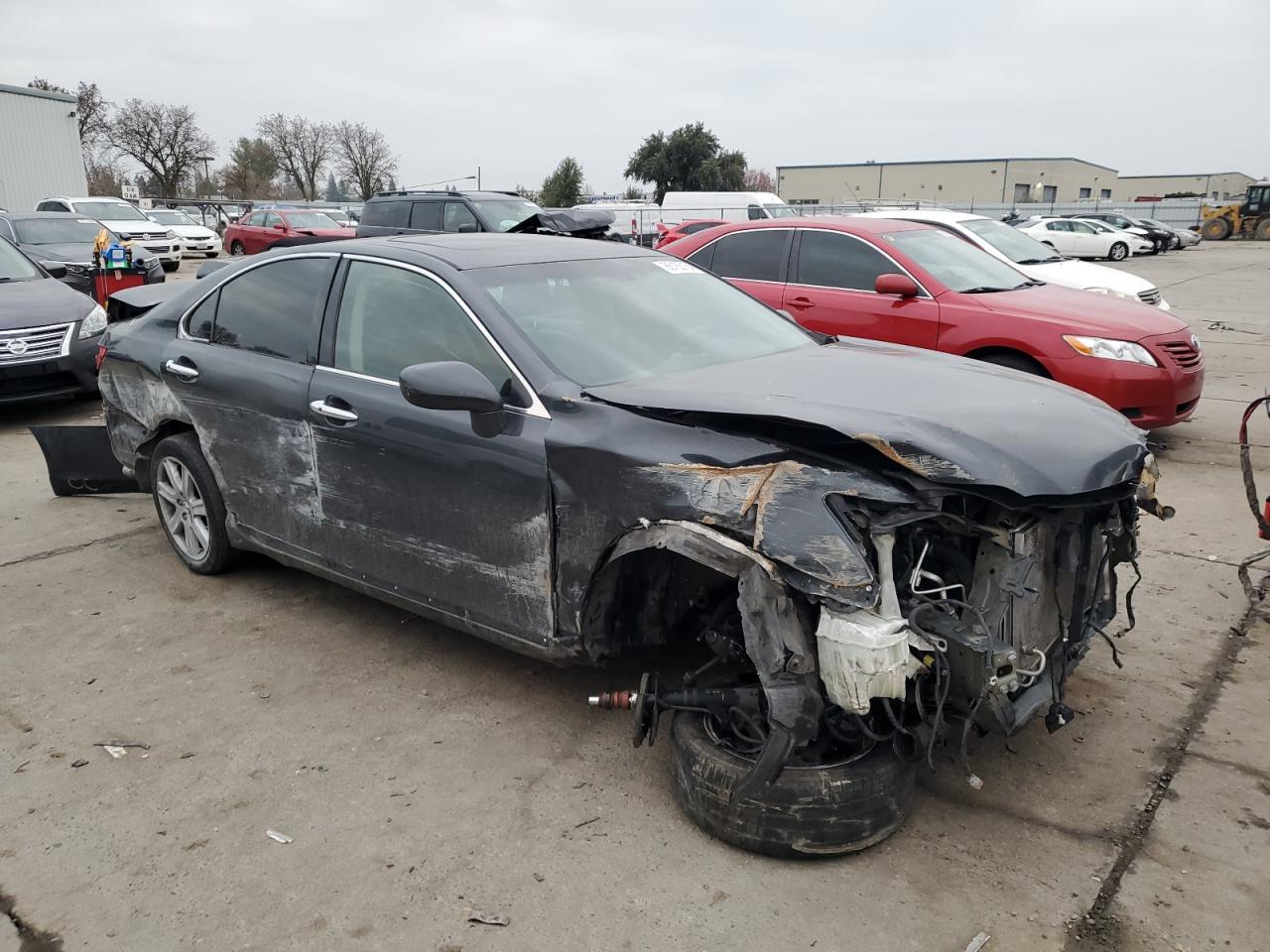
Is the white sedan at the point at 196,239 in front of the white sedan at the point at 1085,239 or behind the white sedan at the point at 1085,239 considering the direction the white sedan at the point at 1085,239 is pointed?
behind

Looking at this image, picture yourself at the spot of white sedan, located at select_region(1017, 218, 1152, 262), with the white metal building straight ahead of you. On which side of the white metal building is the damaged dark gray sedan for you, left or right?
left

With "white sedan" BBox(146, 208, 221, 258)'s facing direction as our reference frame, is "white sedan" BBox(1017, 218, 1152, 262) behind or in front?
in front

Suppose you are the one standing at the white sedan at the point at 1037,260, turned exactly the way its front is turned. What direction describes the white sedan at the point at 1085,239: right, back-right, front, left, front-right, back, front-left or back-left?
back-left

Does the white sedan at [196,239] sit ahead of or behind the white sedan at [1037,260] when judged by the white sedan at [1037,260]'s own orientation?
behind

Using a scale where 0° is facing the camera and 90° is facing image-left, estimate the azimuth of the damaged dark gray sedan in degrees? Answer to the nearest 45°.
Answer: approximately 315°

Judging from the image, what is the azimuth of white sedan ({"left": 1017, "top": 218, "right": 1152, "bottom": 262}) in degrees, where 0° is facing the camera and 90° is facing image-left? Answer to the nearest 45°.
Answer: approximately 270°

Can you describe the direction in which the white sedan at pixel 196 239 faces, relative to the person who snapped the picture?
facing the viewer and to the right of the viewer

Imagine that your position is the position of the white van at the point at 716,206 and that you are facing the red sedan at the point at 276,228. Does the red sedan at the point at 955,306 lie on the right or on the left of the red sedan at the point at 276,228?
left

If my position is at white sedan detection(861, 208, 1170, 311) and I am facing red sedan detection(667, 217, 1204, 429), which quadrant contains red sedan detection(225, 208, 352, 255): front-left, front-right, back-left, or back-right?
back-right

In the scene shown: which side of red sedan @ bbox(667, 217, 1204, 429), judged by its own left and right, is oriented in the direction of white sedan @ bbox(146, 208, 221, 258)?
back
